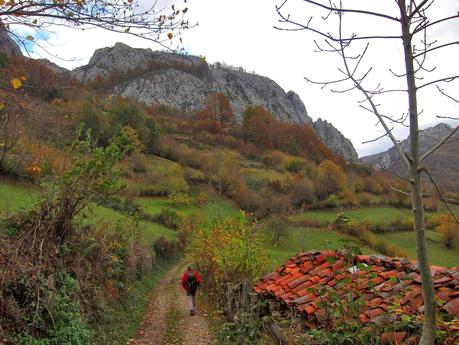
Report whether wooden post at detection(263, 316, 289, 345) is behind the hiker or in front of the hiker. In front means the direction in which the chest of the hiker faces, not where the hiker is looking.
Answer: behind

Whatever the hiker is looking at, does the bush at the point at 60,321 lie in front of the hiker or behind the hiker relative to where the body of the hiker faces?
behind

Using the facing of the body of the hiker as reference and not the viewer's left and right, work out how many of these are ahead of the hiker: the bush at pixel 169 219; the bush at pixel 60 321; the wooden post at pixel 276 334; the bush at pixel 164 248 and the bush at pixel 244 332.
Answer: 2

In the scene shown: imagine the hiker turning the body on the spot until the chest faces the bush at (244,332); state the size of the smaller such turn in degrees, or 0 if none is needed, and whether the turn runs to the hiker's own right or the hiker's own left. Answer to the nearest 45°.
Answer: approximately 180°

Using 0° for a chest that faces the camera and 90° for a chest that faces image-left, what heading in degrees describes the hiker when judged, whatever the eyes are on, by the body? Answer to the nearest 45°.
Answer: approximately 180°

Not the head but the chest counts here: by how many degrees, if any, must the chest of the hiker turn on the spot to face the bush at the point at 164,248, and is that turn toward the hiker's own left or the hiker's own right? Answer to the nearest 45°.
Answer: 0° — they already face it
